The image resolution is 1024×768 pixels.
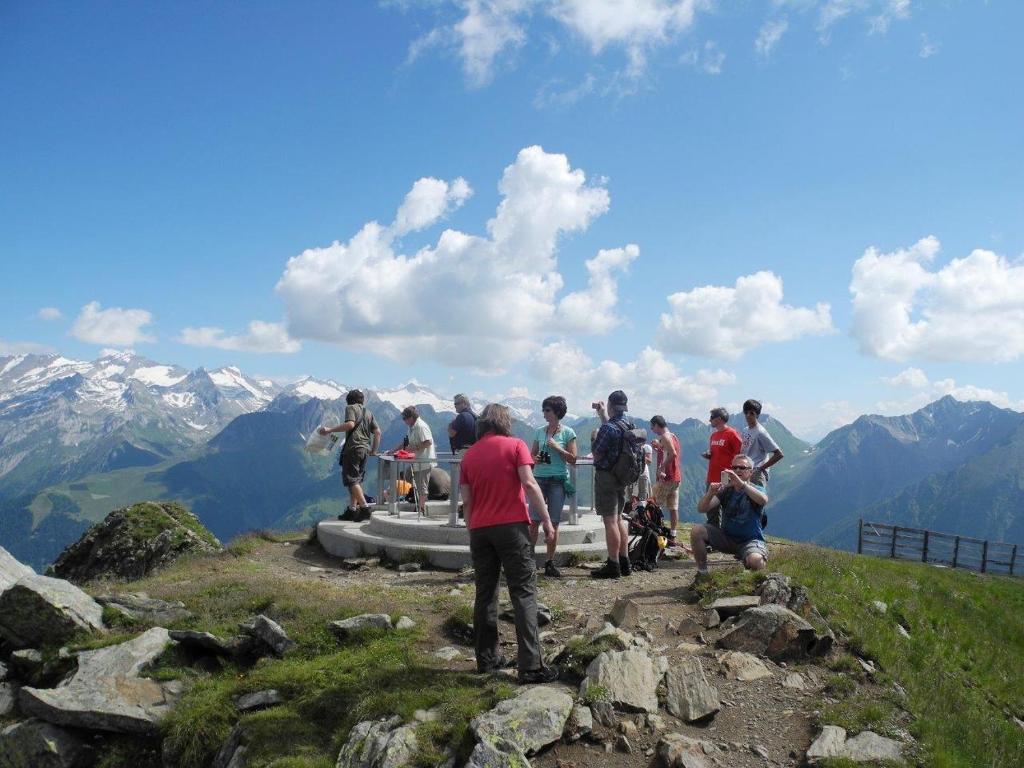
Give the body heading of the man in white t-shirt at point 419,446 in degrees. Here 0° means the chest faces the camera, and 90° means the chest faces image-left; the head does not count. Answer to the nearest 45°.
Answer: approximately 90°

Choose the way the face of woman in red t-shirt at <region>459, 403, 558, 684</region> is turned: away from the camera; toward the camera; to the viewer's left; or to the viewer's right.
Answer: away from the camera

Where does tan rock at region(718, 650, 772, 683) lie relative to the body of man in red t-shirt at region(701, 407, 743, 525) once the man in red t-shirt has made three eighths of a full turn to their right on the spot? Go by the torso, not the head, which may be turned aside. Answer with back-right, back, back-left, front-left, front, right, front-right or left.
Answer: back

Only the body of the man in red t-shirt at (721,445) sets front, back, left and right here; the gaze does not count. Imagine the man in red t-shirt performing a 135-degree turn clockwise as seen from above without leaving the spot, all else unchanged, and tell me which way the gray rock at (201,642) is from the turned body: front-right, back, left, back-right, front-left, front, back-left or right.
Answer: back-left

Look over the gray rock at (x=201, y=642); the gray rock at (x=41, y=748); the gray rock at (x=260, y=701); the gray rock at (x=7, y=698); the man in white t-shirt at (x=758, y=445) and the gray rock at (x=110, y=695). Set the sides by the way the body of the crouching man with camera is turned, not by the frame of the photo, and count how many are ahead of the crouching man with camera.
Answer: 5

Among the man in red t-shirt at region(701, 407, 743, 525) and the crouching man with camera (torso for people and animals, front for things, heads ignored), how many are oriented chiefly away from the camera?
0

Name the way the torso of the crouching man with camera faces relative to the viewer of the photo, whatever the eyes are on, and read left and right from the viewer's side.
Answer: facing the viewer and to the left of the viewer

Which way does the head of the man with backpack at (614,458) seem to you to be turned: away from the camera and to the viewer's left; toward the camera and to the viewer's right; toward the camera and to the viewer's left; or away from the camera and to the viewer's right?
away from the camera and to the viewer's left
